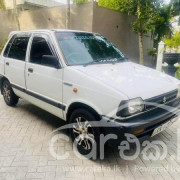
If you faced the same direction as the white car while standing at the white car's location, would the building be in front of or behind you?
behind

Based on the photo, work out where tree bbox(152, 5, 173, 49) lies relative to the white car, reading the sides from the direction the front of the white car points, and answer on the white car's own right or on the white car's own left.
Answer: on the white car's own left

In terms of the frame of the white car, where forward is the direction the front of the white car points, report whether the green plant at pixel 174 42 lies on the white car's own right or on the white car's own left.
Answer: on the white car's own left

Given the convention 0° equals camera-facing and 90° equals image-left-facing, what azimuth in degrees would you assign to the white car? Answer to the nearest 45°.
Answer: approximately 315°

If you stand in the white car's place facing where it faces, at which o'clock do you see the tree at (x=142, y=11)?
The tree is roughly at 8 o'clock from the white car.
